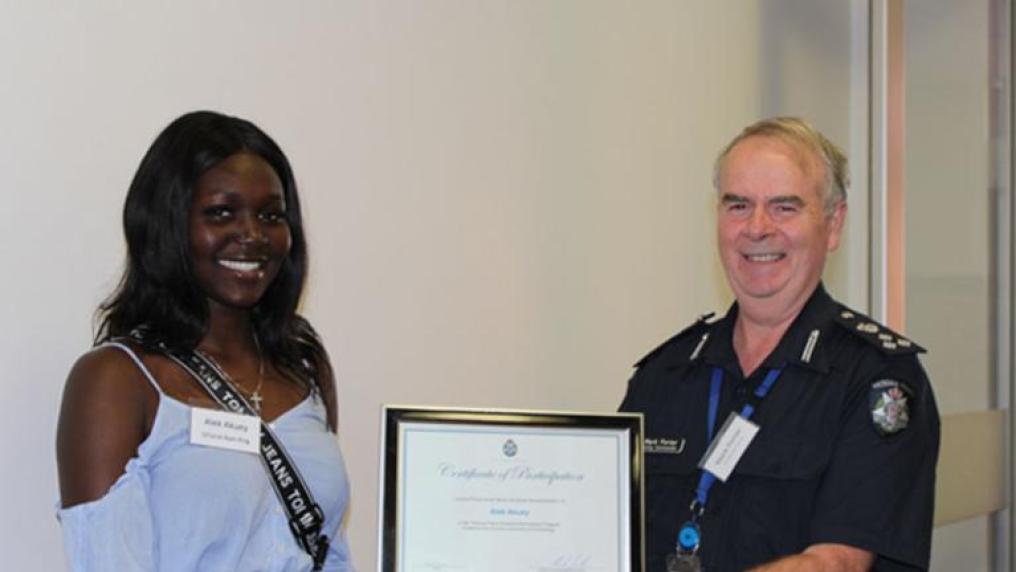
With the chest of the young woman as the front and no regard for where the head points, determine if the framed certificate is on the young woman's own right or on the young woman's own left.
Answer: on the young woman's own left

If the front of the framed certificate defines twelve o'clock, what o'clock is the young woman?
The young woman is roughly at 2 o'clock from the framed certificate.

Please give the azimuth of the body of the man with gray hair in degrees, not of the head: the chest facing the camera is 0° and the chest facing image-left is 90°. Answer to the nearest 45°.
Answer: approximately 45°

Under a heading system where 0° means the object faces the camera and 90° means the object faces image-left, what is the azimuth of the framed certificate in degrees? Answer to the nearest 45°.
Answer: approximately 0°
